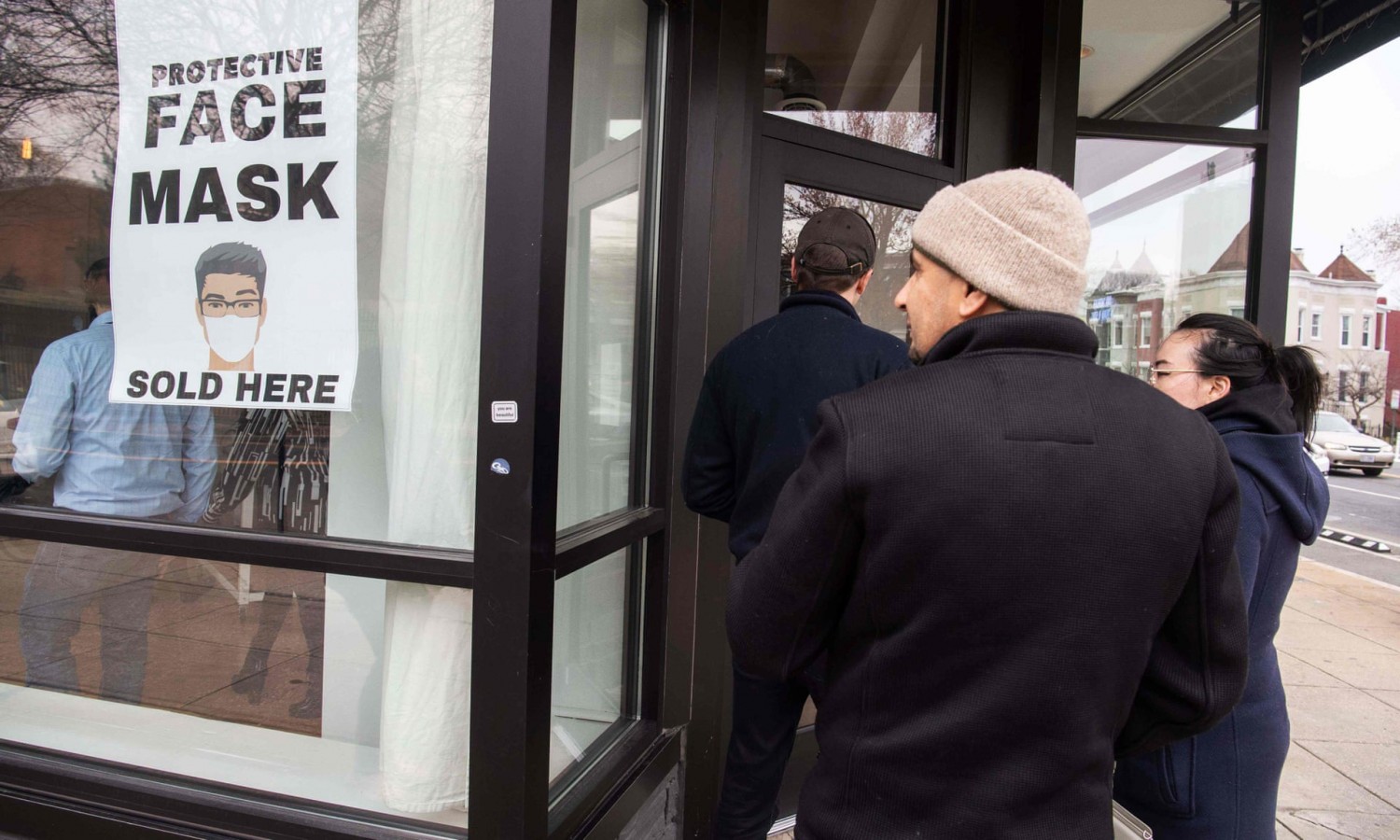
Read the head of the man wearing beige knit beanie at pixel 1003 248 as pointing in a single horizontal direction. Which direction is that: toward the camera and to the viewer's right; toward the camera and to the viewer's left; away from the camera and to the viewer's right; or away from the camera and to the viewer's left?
away from the camera and to the viewer's left

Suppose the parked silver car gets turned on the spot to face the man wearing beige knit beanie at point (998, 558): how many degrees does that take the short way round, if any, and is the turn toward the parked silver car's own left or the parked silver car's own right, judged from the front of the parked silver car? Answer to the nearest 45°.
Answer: approximately 45° to the parked silver car's own right

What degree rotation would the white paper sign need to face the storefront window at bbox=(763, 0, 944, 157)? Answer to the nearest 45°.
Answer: approximately 90° to its left

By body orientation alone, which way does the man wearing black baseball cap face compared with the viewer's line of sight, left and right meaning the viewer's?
facing away from the viewer

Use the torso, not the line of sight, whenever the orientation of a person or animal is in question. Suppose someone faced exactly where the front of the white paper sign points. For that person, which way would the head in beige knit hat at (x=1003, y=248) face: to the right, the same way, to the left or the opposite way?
the opposite way

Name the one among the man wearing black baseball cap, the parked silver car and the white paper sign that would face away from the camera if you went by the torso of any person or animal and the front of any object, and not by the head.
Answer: the man wearing black baseball cap

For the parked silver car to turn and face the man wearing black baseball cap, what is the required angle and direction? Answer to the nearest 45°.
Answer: approximately 45° to its right

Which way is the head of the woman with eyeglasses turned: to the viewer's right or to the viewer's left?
to the viewer's left

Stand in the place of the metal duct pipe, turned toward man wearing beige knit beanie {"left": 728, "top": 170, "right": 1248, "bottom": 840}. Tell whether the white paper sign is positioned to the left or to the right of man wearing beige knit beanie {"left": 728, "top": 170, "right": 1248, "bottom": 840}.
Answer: right

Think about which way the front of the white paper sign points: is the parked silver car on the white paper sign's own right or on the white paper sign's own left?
on the white paper sign's own left

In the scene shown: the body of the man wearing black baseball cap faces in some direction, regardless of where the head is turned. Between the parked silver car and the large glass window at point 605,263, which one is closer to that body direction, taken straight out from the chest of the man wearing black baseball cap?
the parked silver car

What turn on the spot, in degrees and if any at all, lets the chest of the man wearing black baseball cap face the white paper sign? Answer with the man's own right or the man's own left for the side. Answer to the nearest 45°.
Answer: approximately 90° to the man's own left
